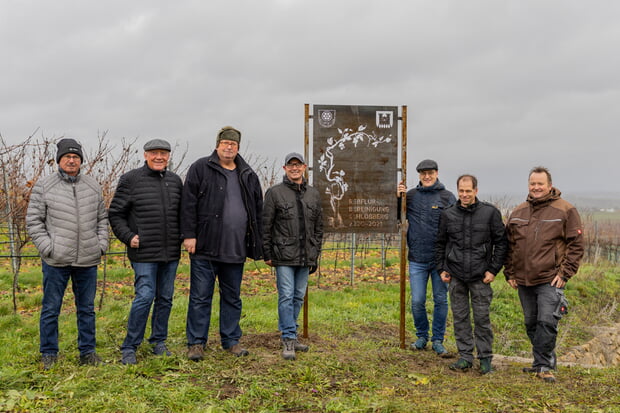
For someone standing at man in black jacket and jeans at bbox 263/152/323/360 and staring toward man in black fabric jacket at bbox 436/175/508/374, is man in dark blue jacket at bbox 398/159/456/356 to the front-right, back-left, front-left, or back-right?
front-left

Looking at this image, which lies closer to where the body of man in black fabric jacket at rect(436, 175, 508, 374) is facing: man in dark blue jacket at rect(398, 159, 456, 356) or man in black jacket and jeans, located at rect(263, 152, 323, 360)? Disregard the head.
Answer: the man in black jacket and jeans

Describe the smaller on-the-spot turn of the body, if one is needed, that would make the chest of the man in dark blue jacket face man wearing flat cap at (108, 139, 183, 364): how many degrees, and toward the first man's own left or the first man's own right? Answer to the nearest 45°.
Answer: approximately 45° to the first man's own right

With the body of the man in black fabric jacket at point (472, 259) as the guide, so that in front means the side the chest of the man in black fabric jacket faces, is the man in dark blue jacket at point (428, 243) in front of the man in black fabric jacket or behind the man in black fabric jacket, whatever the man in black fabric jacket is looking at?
behind

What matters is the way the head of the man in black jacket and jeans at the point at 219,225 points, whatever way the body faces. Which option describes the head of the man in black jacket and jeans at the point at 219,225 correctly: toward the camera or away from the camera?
toward the camera

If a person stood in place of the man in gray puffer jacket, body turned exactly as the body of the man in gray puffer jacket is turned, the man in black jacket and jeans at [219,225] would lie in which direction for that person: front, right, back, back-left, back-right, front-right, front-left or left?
left

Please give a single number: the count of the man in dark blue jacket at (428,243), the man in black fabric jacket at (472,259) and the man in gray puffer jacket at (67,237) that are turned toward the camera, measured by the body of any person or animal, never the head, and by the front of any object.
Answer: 3

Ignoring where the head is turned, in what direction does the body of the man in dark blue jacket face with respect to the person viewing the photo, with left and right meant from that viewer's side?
facing the viewer

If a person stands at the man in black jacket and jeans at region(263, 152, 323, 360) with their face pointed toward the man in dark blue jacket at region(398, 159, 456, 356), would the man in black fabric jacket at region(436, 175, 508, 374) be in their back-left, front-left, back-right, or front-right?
front-right

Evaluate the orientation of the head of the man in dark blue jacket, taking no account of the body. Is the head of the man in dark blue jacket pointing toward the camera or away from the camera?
toward the camera

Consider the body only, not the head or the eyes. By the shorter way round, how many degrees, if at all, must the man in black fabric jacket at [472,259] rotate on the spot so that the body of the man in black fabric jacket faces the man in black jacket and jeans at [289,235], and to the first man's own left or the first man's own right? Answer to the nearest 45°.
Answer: approximately 90° to the first man's own right

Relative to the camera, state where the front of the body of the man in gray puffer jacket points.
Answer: toward the camera

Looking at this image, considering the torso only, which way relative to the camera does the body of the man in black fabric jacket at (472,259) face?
toward the camera

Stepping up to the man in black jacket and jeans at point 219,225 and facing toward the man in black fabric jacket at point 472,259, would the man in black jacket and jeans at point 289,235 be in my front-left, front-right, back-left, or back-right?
front-left
